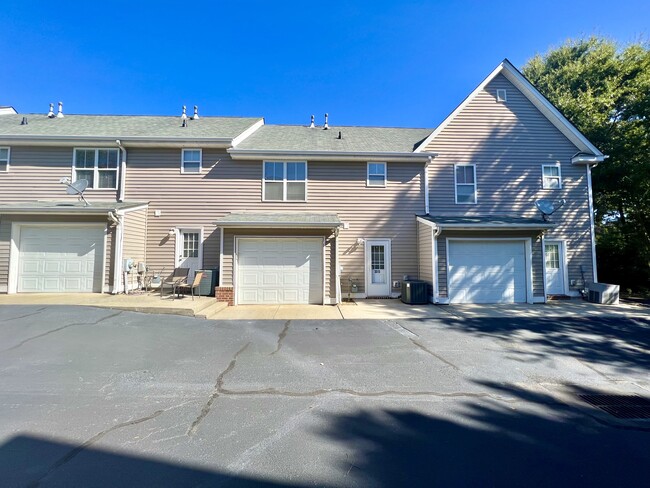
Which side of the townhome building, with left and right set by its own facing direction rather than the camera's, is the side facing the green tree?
left

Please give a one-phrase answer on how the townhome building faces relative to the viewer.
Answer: facing the viewer
